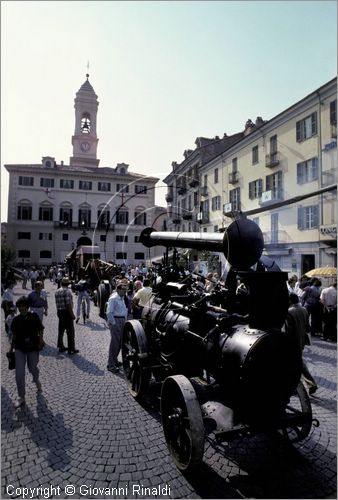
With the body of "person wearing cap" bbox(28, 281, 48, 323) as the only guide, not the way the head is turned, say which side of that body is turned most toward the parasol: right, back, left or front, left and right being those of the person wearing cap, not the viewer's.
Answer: left

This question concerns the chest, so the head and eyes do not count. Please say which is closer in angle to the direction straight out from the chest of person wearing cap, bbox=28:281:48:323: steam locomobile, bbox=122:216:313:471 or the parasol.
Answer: the steam locomobile

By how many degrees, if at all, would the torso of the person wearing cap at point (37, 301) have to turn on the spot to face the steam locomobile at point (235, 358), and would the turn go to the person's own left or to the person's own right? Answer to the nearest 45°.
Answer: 0° — they already face it

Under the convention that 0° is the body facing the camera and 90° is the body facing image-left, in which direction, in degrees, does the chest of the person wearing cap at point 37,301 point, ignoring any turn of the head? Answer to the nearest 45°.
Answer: approximately 0°

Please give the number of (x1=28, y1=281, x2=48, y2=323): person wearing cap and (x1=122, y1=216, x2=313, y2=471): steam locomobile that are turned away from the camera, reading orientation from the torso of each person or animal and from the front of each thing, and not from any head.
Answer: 0

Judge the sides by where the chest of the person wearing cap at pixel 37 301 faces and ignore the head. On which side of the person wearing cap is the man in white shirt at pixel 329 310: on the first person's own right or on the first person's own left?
on the first person's own left

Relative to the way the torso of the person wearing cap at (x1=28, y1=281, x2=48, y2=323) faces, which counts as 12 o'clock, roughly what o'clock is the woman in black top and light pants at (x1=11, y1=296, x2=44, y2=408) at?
The woman in black top and light pants is roughly at 12 o'clock from the person wearing cap.

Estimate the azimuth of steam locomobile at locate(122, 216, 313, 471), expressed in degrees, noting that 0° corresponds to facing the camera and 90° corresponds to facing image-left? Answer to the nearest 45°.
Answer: approximately 315°

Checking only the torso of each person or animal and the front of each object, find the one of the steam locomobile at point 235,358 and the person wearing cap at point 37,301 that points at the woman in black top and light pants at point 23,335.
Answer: the person wearing cap

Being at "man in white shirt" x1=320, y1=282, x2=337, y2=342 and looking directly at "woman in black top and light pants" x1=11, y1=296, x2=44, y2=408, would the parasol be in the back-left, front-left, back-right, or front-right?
back-right
